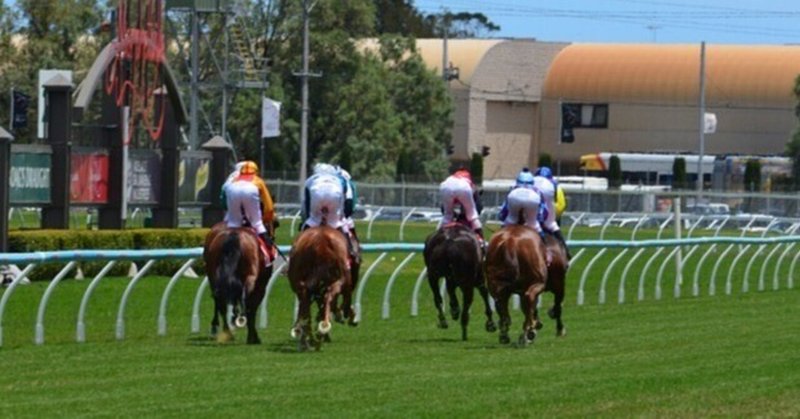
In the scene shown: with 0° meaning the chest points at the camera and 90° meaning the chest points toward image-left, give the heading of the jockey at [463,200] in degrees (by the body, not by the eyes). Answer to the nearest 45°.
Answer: approximately 180°

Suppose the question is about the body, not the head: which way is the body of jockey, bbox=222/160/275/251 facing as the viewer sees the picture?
away from the camera

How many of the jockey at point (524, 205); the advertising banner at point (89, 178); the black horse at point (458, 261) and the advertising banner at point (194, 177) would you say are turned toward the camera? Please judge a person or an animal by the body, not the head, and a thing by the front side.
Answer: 2

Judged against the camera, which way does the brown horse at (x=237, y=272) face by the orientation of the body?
away from the camera

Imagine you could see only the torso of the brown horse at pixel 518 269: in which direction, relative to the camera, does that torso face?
away from the camera

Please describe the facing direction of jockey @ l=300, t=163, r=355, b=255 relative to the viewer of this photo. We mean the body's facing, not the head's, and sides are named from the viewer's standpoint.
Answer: facing away from the viewer

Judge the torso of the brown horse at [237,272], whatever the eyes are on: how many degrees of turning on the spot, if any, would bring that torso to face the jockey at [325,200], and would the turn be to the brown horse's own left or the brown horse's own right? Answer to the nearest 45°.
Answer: approximately 90° to the brown horse's own right

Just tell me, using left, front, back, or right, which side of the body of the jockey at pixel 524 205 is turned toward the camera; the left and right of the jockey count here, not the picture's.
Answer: back

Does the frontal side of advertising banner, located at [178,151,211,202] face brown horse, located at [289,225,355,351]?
yes

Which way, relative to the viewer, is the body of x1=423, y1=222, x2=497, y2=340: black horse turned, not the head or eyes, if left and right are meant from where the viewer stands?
facing away from the viewer
